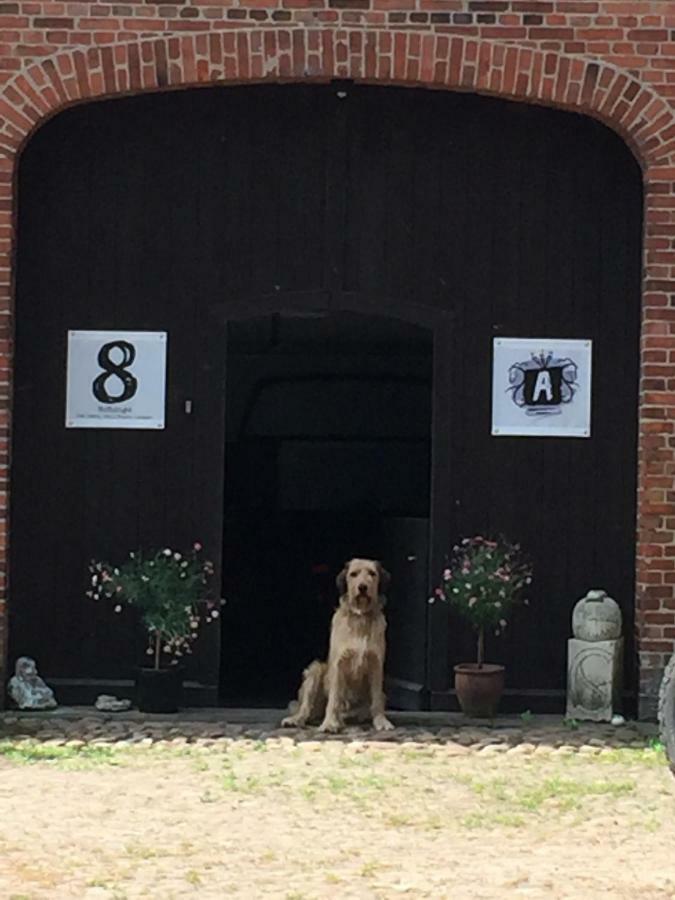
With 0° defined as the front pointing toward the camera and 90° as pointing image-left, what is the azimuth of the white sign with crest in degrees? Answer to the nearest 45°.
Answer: approximately 0°

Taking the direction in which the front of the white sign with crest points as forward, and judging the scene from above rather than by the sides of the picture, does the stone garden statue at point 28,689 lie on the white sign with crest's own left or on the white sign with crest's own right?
on the white sign with crest's own right

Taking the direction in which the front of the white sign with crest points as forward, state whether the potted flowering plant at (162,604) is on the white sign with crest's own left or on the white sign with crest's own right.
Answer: on the white sign with crest's own right
